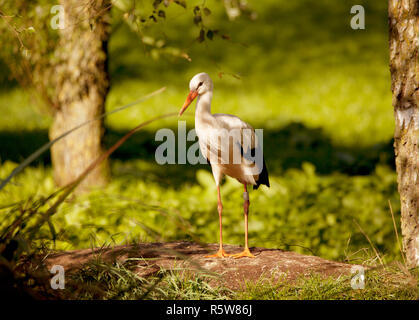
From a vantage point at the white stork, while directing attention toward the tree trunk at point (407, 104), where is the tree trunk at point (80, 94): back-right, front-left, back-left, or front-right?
back-left

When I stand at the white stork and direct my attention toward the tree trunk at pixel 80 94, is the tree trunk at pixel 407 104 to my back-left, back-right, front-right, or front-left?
back-right

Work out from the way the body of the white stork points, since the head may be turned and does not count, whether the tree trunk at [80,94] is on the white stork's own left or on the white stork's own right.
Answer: on the white stork's own right

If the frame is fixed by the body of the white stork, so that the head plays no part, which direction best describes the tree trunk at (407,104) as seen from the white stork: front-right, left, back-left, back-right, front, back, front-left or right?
back-left

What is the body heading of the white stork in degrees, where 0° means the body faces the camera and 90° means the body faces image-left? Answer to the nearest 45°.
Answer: approximately 45°
